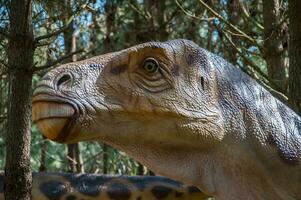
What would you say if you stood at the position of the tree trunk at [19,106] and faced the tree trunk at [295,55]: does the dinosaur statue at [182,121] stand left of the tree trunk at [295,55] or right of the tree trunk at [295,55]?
right

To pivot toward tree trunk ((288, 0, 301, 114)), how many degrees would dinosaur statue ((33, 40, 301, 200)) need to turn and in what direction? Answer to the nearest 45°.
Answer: approximately 135° to its right

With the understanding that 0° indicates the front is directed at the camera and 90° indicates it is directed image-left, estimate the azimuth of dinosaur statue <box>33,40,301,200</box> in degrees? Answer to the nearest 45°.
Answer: approximately 90°

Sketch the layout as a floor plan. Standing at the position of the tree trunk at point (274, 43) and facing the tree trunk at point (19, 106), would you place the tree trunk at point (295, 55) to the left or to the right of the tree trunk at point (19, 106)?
left

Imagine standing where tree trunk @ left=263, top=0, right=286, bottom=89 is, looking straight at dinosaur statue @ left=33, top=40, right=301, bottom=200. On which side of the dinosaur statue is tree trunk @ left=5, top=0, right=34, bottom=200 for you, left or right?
right
